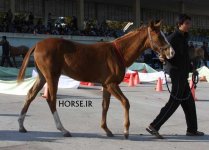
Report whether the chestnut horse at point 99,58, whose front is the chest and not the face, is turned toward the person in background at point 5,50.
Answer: no

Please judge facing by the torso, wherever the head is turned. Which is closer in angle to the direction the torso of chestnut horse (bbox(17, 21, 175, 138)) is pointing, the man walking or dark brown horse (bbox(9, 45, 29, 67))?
the man walking

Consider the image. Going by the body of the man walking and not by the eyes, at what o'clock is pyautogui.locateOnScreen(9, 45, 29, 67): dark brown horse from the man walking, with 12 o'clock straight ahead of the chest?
The dark brown horse is roughly at 8 o'clock from the man walking.

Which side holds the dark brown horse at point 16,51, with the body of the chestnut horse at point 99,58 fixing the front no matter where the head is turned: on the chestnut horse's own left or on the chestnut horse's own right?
on the chestnut horse's own left

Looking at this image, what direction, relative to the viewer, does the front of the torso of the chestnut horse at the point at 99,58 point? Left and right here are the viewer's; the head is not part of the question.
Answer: facing to the right of the viewer

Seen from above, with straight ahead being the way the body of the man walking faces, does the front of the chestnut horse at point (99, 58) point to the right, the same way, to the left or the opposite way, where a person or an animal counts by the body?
the same way

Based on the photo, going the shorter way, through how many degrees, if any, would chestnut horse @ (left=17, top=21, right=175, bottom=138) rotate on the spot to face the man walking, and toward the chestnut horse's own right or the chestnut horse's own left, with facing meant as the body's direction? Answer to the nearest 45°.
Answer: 0° — it already faces them
